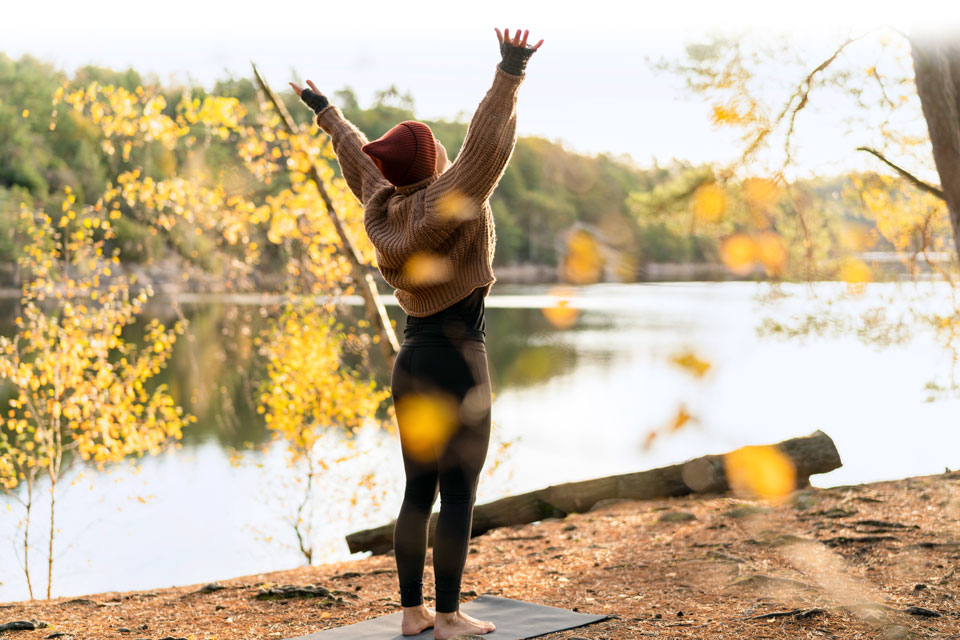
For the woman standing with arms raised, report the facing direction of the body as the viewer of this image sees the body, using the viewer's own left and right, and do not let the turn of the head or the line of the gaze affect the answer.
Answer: facing away from the viewer and to the right of the viewer

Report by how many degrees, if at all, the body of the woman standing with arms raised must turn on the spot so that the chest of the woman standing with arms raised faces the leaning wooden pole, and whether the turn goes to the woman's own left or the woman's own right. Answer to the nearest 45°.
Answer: approximately 45° to the woman's own left

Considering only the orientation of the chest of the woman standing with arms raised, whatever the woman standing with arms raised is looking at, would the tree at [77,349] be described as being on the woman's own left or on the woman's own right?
on the woman's own left

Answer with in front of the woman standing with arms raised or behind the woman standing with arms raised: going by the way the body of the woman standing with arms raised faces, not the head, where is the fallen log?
in front

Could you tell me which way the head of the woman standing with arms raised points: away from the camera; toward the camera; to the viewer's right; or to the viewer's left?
away from the camera

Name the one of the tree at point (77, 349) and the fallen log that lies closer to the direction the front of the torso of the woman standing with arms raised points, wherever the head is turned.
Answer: the fallen log
